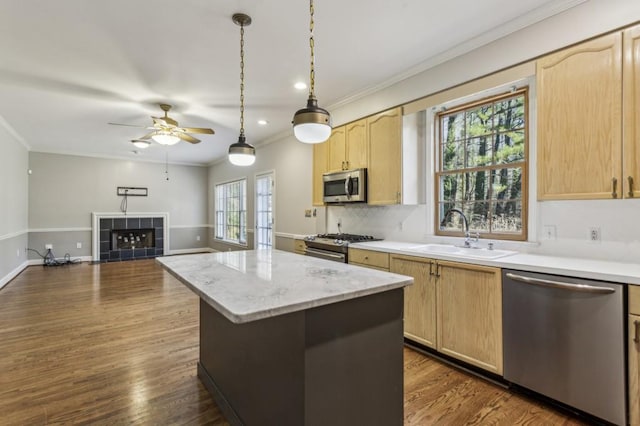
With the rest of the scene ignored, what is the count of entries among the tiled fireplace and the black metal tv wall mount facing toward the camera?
2

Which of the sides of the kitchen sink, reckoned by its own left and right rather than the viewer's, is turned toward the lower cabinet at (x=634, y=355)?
left

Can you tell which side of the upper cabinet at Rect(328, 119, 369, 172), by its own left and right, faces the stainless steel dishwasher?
left

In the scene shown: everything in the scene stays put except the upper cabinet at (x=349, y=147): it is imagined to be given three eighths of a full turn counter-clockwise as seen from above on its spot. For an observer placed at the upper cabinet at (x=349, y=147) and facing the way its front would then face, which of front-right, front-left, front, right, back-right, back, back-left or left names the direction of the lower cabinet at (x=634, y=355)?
front-right

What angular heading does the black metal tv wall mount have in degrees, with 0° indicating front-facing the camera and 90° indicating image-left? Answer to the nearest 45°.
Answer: approximately 0°

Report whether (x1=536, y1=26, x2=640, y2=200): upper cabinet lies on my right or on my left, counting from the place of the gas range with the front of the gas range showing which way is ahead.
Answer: on my left

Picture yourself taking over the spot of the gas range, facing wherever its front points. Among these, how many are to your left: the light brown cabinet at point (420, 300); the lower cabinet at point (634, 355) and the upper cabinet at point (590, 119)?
3

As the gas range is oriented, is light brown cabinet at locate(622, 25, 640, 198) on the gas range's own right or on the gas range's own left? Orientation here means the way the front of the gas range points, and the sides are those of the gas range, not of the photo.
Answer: on the gas range's own left
